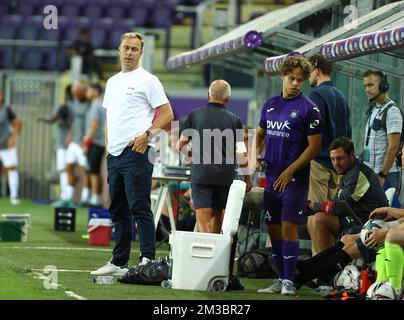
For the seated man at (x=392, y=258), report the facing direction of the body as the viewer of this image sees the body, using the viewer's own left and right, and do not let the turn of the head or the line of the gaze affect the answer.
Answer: facing to the left of the viewer

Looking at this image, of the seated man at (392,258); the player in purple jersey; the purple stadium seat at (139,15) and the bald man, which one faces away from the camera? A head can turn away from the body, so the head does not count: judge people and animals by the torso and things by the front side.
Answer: the bald man

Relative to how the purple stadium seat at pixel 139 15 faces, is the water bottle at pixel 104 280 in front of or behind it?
in front

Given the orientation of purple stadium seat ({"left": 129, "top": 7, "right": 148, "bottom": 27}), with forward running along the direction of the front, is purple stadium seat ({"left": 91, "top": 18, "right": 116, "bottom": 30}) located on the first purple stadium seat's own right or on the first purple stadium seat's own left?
on the first purple stadium seat's own right

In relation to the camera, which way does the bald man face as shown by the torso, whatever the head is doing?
away from the camera

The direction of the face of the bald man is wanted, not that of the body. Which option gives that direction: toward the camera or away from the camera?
away from the camera

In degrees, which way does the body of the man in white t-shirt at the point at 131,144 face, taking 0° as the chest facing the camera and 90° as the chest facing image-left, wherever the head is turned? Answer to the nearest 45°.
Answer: approximately 45°

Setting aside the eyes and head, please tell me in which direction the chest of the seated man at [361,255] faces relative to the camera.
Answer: to the viewer's left

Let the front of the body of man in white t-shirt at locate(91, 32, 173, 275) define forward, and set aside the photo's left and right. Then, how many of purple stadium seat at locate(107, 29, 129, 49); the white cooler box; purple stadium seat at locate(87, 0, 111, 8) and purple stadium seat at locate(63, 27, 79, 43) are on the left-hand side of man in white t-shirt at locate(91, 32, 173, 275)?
1
